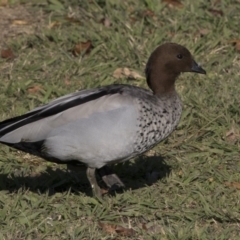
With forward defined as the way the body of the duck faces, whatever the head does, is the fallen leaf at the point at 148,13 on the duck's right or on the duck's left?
on the duck's left

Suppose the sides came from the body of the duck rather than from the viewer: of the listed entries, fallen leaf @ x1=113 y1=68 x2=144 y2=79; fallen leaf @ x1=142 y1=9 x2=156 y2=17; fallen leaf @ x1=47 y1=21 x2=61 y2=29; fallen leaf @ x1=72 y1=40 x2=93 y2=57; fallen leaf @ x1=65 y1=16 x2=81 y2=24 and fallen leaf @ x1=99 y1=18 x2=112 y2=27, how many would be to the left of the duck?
6

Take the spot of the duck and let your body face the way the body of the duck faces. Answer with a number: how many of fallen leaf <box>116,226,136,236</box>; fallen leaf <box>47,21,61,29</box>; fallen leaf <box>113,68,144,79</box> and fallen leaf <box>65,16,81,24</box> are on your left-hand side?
3

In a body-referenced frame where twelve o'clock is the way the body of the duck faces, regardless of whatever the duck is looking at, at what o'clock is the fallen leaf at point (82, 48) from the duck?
The fallen leaf is roughly at 9 o'clock from the duck.

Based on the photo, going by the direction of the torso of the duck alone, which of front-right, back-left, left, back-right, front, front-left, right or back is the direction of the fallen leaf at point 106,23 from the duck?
left

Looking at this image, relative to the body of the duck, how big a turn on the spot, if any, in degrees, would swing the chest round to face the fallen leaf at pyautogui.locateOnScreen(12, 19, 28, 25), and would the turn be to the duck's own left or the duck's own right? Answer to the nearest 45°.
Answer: approximately 90° to the duck's own left

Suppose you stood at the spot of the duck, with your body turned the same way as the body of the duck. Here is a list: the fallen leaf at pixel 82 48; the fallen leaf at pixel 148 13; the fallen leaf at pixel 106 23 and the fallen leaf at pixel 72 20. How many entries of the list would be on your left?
4

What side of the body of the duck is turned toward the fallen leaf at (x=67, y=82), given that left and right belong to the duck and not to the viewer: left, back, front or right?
left

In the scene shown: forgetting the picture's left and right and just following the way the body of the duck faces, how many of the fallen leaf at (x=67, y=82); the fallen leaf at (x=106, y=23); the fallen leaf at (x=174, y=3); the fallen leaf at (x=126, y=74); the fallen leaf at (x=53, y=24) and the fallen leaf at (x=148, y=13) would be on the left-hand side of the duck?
6

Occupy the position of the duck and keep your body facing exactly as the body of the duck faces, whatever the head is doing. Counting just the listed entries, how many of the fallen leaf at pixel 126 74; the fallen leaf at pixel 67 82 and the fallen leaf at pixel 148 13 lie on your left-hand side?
3

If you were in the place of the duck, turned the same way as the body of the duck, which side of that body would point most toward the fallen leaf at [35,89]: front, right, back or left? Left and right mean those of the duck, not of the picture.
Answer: left

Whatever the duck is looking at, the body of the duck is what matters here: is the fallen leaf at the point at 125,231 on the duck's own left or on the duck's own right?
on the duck's own right

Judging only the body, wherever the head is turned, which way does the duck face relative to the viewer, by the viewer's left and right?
facing to the right of the viewer

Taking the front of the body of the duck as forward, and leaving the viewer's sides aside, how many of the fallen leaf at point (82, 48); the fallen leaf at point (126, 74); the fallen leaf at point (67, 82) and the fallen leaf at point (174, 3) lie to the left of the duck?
4
